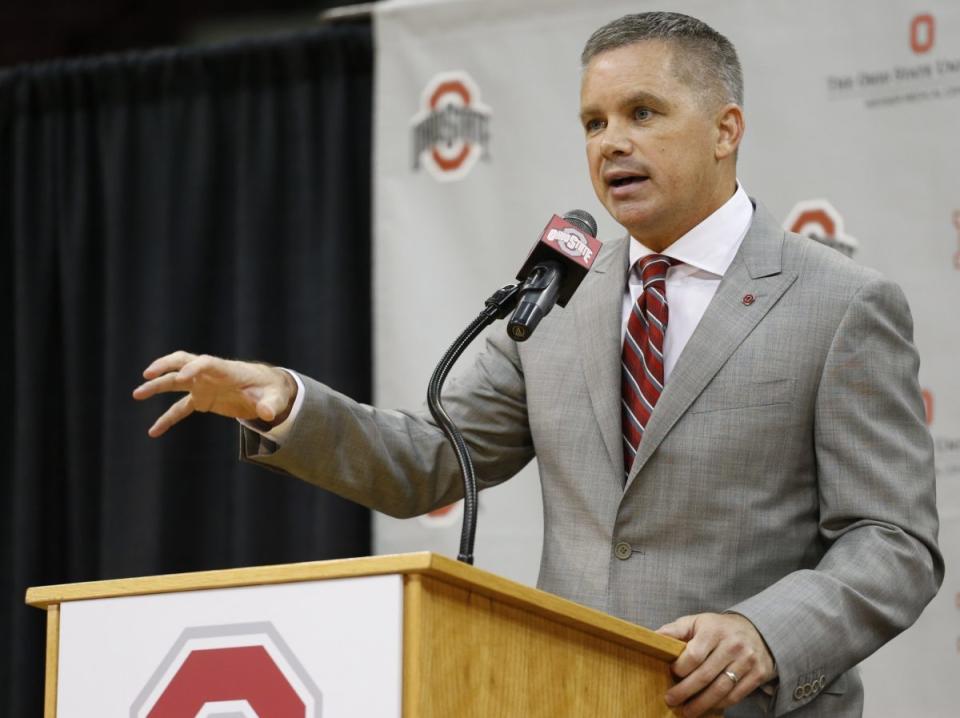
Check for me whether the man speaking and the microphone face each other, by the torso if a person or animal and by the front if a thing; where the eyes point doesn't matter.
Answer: yes

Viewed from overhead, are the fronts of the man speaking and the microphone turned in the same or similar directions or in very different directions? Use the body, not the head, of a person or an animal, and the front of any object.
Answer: very different directions

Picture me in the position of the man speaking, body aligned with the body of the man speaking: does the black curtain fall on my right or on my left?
on my right

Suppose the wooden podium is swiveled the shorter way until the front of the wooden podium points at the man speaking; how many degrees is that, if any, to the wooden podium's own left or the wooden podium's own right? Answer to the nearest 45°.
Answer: approximately 180°

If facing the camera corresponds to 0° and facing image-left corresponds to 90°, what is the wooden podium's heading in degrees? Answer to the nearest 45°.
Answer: approximately 45°

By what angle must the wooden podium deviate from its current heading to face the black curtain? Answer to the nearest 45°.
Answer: approximately 135° to its right
